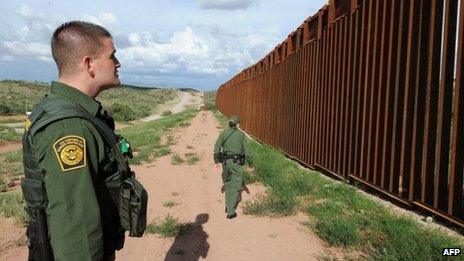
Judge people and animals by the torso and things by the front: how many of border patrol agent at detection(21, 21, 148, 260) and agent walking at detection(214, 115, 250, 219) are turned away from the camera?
1

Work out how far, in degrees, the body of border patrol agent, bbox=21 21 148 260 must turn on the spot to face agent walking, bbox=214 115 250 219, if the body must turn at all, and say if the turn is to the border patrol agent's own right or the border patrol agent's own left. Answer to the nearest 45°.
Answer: approximately 45° to the border patrol agent's own left

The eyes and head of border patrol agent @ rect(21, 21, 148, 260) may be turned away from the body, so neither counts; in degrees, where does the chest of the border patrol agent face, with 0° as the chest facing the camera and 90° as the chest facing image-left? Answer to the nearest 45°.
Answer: approximately 270°

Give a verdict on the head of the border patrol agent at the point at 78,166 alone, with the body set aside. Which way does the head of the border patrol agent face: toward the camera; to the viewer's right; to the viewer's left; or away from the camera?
to the viewer's right
